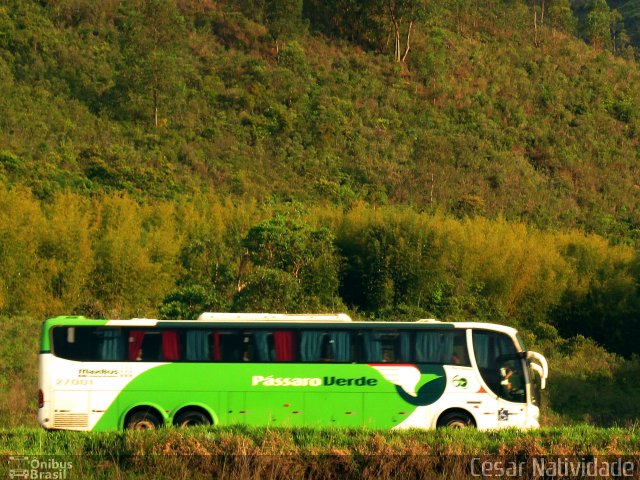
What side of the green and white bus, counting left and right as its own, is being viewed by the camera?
right
